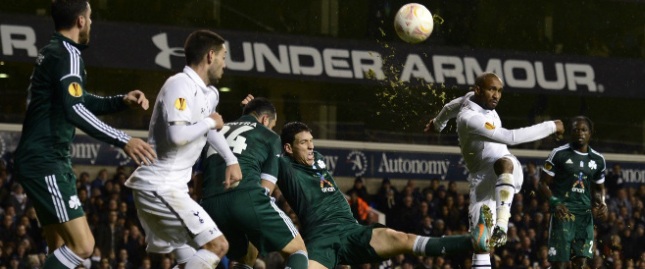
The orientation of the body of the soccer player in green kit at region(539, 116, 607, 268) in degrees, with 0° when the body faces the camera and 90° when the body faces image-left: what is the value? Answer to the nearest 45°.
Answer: approximately 0°

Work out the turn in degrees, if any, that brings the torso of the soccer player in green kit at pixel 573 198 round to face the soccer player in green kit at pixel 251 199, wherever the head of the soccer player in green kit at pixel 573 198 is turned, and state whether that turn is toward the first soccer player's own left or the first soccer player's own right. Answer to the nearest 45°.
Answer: approximately 45° to the first soccer player's own right

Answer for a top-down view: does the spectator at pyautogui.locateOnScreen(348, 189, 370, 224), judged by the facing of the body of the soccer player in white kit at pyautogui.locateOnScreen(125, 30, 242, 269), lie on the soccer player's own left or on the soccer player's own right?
on the soccer player's own left

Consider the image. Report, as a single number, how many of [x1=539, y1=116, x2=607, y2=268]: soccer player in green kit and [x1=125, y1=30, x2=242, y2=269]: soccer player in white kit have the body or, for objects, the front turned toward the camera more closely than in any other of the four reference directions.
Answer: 1

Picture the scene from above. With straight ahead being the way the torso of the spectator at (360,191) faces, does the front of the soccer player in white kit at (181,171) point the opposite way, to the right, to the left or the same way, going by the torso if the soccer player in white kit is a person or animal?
to the left

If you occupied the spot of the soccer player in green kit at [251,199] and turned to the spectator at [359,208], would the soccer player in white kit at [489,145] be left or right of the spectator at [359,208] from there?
right

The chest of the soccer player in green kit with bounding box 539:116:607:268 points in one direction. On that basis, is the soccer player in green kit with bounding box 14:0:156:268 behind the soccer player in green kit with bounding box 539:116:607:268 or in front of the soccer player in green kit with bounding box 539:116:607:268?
in front

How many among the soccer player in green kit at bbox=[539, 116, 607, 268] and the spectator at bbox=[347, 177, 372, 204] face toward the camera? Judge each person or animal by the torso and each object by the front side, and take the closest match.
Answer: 2

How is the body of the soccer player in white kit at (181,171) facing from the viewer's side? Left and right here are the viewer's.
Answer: facing to the right of the viewer

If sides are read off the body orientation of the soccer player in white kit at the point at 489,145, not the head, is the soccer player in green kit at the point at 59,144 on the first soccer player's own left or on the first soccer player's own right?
on the first soccer player's own right
